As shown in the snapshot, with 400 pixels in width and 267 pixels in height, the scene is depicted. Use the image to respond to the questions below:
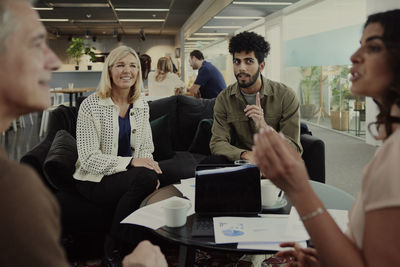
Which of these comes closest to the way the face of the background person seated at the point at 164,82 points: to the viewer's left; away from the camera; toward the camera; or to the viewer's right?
away from the camera

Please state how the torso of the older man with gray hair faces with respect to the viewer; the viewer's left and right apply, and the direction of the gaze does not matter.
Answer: facing to the right of the viewer

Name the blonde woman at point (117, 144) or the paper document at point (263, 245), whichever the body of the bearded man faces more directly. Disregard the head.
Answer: the paper document

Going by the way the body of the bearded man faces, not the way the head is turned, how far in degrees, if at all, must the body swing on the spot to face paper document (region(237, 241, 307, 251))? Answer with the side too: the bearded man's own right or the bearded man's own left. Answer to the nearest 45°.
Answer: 0° — they already face it

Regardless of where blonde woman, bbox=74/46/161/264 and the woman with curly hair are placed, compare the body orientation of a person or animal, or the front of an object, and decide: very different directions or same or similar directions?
very different directions

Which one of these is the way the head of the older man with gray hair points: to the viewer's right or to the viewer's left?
to the viewer's right

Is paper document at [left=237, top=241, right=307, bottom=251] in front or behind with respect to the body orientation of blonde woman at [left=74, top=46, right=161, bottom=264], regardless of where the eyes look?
in front

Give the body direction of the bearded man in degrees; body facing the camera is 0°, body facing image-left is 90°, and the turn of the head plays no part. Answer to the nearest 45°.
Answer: approximately 0°

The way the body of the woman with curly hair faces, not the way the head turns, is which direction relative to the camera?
to the viewer's left

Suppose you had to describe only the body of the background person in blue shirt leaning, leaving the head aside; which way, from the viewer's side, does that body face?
to the viewer's left
